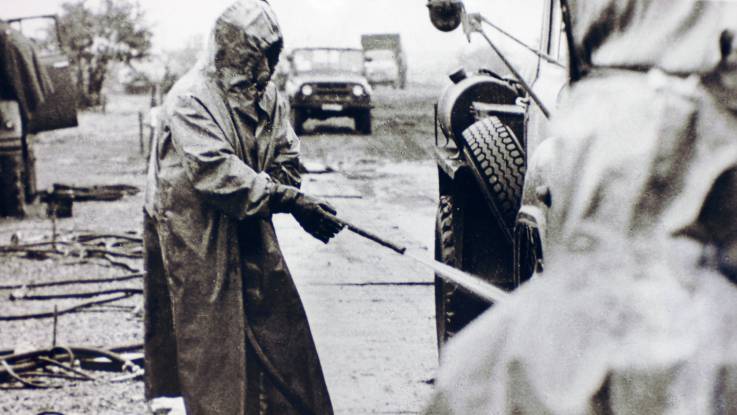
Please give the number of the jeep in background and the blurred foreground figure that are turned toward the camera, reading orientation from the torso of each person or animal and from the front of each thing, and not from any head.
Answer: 1

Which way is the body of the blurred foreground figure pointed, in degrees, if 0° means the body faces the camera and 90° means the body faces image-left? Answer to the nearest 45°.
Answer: approximately 180°

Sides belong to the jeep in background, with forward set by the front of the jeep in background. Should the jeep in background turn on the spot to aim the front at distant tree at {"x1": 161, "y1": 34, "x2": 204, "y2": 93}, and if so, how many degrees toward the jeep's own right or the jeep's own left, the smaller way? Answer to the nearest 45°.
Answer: approximately 135° to the jeep's own right

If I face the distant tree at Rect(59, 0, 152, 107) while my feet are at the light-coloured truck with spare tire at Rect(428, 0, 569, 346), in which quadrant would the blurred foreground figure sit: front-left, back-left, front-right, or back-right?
back-left

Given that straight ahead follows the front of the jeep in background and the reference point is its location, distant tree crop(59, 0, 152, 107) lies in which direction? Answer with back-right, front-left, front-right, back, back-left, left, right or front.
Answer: back-right

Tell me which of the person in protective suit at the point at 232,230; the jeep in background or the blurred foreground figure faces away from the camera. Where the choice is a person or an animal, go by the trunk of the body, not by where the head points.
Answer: the blurred foreground figure

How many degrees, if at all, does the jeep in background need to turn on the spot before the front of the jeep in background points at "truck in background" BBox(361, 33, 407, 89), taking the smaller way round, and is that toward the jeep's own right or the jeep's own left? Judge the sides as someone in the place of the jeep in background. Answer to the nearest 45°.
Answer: approximately 180°

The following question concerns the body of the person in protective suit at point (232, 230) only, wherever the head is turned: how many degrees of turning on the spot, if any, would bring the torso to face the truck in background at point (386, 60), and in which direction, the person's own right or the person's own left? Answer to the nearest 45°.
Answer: approximately 135° to the person's own left

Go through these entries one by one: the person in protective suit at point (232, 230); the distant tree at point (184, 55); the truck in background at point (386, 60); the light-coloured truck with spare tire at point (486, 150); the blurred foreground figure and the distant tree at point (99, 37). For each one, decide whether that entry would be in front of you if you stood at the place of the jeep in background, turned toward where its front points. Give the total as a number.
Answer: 3

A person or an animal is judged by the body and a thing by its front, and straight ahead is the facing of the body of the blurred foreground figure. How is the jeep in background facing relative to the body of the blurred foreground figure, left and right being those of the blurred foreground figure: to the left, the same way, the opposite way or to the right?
the opposite way

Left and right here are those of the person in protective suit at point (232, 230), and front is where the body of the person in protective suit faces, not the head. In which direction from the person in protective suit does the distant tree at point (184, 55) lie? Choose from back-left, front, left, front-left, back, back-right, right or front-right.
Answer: back-left

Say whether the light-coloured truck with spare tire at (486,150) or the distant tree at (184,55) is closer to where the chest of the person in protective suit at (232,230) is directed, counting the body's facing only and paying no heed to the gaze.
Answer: the light-coloured truck with spare tire

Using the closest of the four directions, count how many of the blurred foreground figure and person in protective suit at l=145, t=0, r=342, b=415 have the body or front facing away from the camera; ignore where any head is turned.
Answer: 1

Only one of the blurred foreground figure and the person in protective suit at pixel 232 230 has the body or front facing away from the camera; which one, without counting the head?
the blurred foreground figure
